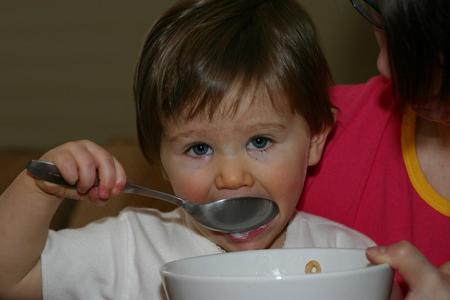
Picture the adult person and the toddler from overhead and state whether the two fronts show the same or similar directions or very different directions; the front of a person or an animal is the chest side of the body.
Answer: same or similar directions

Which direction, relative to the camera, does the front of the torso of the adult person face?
toward the camera

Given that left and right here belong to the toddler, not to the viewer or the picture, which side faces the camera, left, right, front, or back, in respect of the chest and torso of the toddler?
front

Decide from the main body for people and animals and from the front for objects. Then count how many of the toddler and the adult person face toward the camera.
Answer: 2
